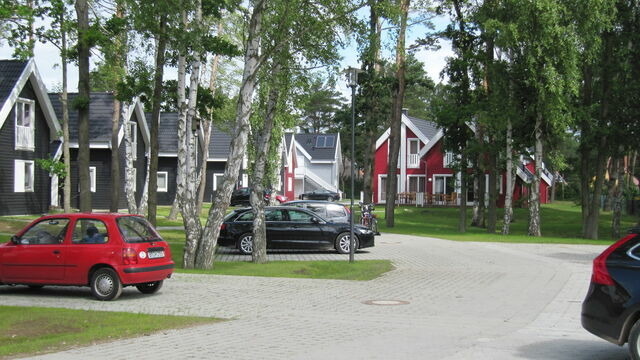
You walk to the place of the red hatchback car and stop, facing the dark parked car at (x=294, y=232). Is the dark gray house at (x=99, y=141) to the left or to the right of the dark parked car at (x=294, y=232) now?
left

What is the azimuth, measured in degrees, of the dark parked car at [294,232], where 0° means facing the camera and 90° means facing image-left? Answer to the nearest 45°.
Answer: approximately 270°

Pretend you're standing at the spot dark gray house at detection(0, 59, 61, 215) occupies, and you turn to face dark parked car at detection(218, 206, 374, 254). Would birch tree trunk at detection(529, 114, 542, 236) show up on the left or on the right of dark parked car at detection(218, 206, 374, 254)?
left

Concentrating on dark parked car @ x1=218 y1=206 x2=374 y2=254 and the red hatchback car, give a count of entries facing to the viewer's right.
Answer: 1

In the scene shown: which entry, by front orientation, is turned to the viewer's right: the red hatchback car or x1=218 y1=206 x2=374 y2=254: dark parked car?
the dark parked car

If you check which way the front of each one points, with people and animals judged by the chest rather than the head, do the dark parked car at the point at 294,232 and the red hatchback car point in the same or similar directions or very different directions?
very different directions

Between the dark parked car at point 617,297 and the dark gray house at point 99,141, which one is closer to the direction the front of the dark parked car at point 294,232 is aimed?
the dark parked car

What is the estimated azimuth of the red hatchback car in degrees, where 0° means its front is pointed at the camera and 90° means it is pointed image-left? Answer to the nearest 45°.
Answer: approximately 135°

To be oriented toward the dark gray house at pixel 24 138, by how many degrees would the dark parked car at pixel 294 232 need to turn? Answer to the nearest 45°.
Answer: approximately 135° to its left

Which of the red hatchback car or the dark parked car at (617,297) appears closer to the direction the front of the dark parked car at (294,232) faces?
the dark parked car

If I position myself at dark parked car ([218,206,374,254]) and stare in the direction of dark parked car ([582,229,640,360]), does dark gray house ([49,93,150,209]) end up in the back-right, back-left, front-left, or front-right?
back-right

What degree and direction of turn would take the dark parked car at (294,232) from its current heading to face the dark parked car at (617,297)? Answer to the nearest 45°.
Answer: approximately 90° to its right

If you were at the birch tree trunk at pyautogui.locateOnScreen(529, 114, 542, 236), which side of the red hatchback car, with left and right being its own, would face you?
right

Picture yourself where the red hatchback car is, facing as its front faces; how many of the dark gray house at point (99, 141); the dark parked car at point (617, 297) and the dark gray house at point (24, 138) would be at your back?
1

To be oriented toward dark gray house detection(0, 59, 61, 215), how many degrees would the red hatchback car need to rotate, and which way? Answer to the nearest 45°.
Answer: approximately 45° to its right
